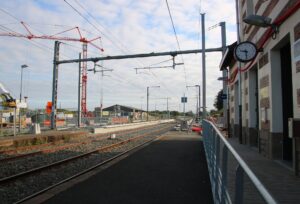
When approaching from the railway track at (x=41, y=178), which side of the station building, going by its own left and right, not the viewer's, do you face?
front

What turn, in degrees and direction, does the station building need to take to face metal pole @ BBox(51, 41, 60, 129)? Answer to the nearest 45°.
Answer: approximately 45° to its right

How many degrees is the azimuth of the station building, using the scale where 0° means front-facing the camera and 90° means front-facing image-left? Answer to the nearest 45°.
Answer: approximately 90°
